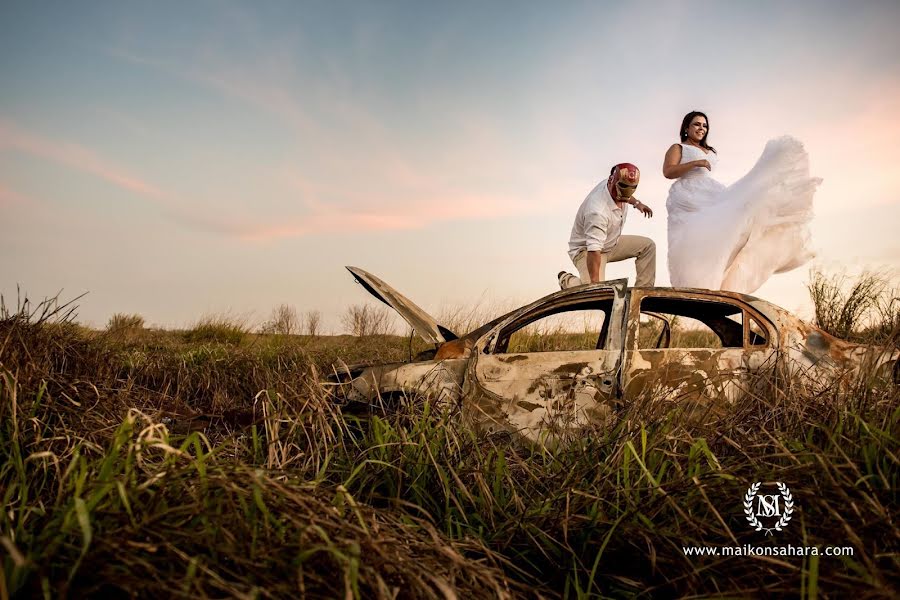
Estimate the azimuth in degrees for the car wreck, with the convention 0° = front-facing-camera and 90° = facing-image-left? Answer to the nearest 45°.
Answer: approximately 90°
